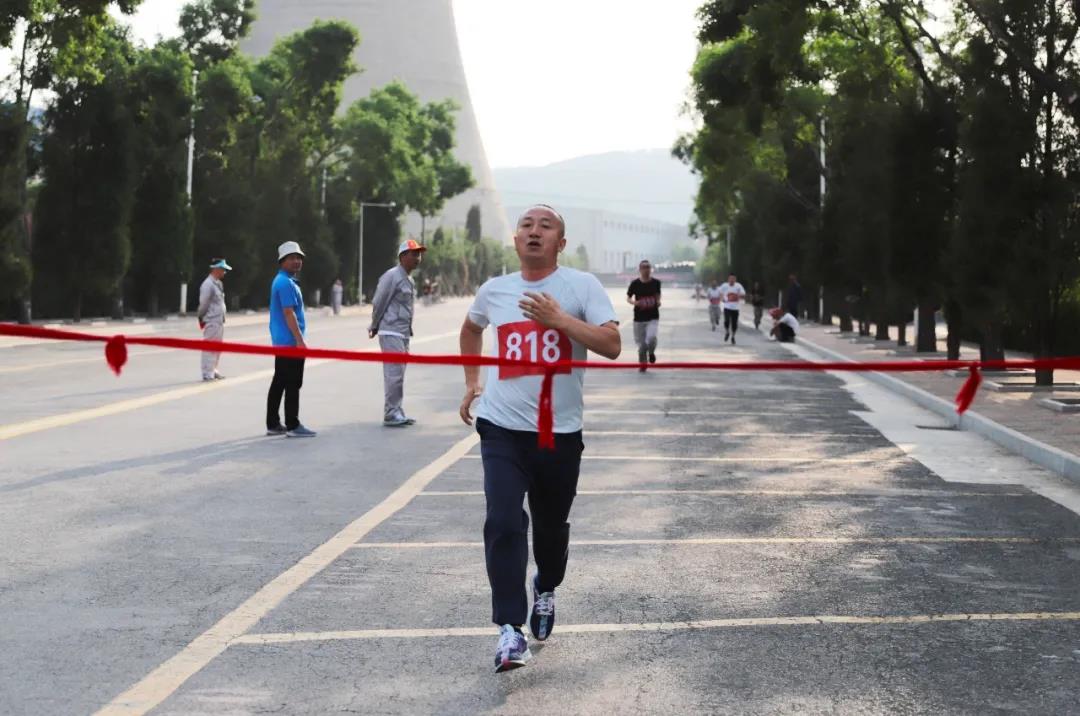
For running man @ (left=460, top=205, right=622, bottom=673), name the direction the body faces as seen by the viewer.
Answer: toward the camera

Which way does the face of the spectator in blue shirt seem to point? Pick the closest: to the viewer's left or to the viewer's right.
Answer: to the viewer's right

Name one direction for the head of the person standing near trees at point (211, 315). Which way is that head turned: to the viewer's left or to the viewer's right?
to the viewer's right

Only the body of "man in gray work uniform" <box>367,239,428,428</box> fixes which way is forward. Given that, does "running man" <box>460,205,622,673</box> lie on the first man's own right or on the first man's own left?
on the first man's own right

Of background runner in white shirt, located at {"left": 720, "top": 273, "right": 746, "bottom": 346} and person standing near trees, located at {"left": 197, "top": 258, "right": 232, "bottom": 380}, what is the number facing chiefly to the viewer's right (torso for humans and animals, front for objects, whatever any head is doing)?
1

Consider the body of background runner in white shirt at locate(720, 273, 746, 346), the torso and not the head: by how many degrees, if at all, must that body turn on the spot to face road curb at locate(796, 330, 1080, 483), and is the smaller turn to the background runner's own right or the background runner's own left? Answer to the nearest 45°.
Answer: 0° — they already face it

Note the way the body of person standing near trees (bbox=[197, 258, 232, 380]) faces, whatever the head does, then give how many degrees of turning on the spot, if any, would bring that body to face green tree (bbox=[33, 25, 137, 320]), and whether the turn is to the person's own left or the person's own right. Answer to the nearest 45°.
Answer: approximately 90° to the person's own left

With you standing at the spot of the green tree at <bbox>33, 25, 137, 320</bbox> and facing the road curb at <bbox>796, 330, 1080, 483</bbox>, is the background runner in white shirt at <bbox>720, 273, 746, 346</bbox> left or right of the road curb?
left

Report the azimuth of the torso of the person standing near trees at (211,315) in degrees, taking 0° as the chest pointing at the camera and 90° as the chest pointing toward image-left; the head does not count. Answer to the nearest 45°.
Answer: approximately 270°

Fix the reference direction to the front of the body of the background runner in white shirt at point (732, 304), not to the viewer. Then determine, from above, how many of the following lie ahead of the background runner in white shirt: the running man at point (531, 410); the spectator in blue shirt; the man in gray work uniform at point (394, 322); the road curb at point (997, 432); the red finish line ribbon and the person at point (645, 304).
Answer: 6

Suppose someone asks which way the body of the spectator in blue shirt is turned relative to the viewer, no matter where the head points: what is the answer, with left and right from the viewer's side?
facing to the right of the viewer

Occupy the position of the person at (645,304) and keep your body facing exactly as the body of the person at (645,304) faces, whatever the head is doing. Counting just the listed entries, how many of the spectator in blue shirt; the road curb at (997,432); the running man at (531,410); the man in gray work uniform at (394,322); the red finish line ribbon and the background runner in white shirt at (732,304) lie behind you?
1

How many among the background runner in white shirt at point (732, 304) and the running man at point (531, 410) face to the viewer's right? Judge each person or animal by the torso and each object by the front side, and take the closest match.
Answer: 0

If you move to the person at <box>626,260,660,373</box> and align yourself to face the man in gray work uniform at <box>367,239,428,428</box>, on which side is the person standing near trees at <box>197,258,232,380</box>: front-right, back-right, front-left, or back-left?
front-right

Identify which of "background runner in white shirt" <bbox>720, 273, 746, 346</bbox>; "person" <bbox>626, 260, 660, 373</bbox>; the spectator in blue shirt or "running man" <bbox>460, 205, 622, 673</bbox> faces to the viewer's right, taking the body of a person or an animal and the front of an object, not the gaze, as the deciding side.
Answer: the spectator in blue shirt

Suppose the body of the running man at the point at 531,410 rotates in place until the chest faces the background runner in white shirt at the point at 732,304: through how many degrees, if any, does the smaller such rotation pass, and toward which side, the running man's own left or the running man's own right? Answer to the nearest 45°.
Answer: approximately 180°

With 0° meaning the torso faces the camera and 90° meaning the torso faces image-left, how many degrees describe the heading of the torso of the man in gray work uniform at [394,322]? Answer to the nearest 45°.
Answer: approximately 270°

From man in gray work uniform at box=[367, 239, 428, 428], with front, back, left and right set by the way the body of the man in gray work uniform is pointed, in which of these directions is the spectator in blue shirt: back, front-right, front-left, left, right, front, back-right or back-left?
back-right
